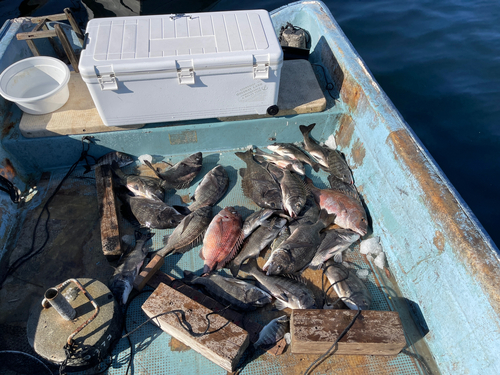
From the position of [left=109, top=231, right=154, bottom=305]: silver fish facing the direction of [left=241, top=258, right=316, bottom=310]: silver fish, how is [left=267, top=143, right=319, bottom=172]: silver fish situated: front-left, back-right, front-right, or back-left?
front-left

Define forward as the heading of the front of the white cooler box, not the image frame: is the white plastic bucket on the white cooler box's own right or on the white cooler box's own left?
on the white cooler box's own right

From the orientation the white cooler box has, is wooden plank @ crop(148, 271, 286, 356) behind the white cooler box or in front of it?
in front

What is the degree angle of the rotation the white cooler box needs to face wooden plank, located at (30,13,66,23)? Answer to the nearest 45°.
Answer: approximately 135° to its right

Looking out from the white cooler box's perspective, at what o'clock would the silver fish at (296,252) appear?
The silver fish is roughly at 11 o'clock from the white cooler box.

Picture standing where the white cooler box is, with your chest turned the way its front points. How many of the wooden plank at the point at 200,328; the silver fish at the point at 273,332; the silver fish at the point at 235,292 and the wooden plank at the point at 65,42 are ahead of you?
3

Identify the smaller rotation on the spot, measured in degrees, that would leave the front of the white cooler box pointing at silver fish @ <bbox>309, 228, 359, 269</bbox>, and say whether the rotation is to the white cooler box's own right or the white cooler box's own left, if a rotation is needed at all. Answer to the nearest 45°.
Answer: approximately 45° to the white cooler box's own left

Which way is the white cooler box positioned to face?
toward the camera

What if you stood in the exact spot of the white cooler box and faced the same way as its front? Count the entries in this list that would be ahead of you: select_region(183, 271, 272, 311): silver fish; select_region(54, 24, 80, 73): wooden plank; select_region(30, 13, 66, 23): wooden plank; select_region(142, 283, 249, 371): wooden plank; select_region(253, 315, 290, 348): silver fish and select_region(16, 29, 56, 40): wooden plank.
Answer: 3

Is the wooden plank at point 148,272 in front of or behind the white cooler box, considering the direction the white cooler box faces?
in front

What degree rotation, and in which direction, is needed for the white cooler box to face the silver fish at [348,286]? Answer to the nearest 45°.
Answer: approximately 45° to its left

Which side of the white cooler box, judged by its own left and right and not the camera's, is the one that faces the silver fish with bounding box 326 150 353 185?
left

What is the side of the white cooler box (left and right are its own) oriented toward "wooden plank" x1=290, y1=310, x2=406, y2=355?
front

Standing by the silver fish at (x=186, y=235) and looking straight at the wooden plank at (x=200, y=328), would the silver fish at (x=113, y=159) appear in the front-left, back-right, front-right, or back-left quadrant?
back-right
